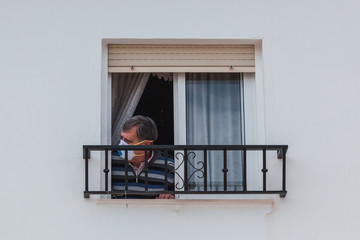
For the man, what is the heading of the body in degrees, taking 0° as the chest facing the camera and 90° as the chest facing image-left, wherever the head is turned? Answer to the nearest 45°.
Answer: approximately 45°

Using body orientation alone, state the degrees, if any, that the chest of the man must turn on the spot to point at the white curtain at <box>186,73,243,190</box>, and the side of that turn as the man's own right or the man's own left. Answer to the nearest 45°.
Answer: approximately 135° to the man's own left
